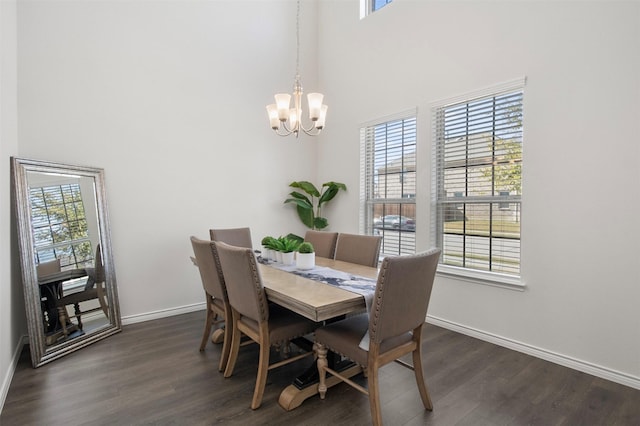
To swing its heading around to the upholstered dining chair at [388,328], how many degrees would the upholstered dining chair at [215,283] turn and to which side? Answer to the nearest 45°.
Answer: approximately 90° to its right

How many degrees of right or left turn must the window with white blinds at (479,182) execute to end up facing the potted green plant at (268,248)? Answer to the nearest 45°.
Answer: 0° — it already faces it

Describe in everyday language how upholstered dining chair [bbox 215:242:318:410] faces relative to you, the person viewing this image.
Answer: facing away from the viewer and to the right of the viewer

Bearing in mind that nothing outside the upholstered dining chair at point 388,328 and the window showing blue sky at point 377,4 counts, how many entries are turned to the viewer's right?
0

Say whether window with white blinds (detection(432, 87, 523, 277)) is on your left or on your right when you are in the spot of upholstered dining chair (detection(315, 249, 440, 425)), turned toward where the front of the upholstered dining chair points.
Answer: on your right

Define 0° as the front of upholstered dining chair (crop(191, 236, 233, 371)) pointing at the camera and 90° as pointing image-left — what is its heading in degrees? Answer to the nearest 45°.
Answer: approximately 225°

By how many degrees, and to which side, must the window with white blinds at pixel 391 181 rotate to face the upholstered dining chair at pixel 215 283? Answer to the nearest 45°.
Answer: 0° — it already faces it

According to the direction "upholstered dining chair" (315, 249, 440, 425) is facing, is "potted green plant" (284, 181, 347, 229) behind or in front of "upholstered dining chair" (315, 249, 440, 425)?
in front

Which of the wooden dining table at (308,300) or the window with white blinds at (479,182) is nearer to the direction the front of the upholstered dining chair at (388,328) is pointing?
the wooden dining table

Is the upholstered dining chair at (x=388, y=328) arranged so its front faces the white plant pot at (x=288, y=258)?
yes

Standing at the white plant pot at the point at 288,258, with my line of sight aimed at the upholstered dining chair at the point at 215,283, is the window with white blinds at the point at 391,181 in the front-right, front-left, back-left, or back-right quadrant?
back-right

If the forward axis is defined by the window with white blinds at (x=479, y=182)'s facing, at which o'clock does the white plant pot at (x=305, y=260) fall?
The white plant pot is roughly at 12 o'clock from the window with white blinds.

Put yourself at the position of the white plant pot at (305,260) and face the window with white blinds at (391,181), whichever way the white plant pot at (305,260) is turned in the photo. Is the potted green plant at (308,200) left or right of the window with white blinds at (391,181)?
left

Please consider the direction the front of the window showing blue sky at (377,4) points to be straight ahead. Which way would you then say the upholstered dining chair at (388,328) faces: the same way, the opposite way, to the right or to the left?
to the right

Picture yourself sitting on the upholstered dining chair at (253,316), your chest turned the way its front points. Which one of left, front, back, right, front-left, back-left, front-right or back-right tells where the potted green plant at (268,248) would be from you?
front-left

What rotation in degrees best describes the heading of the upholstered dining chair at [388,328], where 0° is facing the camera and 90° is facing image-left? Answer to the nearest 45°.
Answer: approximately 135°
